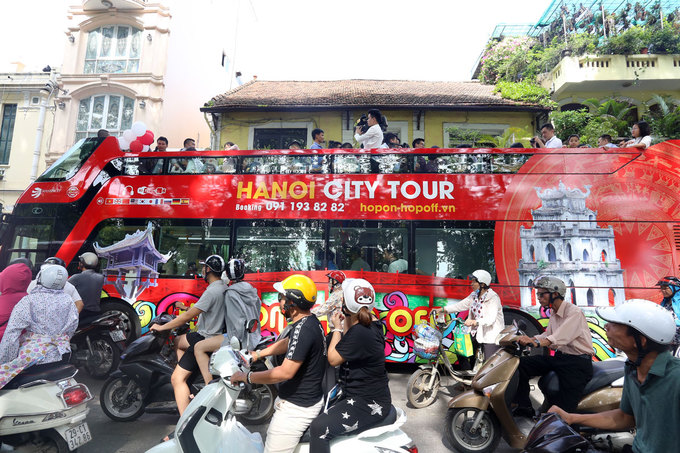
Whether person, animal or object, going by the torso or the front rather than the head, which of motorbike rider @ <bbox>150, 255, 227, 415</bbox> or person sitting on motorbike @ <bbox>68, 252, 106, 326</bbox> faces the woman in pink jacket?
the motorbike rider

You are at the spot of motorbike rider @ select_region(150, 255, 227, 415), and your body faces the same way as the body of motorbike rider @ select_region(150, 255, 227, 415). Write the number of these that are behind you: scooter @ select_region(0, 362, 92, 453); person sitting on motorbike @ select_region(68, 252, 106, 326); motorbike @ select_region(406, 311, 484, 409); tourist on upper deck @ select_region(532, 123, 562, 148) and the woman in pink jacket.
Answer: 2

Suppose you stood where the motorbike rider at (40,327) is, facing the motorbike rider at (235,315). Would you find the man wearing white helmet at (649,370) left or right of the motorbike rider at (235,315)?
right

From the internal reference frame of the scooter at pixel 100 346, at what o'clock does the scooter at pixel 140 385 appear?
the scooter at pixel 140 385 is roughly at 7 o'clock from the scooter at pixel 100 346.

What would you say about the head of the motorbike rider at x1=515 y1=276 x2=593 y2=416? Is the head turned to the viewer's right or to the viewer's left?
to the viewer's left

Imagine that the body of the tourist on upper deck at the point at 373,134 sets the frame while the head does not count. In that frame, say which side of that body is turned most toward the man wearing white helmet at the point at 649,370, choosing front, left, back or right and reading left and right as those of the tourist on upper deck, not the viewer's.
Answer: left

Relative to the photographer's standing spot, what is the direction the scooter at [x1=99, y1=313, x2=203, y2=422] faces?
facing to the left of the viewer

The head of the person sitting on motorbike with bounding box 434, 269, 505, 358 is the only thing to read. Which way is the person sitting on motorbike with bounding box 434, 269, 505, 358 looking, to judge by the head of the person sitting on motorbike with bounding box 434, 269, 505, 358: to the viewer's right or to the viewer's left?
to the viewer's left

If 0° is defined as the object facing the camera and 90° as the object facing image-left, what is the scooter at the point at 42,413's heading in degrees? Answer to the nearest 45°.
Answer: approximately 135°

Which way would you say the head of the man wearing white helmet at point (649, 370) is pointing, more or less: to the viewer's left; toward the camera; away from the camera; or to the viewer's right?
to the viewer's left

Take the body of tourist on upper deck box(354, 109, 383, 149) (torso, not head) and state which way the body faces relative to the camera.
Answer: to the viewer's left

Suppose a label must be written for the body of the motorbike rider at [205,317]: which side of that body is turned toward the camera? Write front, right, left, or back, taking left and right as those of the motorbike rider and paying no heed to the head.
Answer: left
